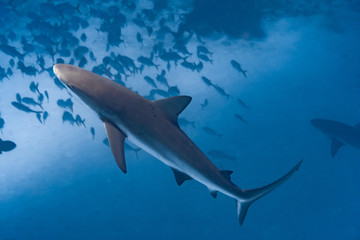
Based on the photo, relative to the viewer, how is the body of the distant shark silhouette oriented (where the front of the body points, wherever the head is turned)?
to the viewer's left

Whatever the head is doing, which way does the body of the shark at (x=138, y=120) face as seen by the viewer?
to the viewer's left

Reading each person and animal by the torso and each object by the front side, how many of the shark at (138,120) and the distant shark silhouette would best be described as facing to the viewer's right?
0
